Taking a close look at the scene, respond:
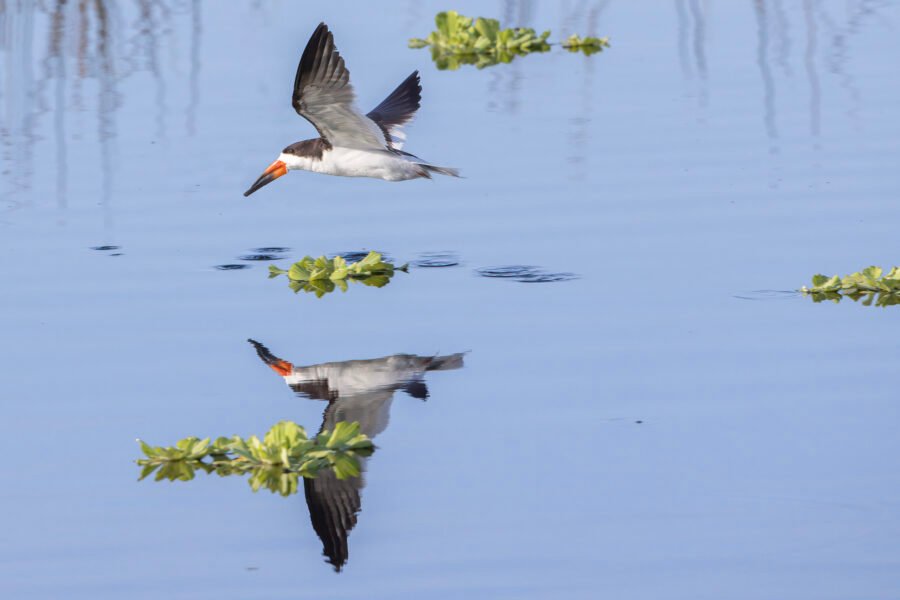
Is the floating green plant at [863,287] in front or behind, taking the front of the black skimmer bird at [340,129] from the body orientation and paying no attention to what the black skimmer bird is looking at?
behind

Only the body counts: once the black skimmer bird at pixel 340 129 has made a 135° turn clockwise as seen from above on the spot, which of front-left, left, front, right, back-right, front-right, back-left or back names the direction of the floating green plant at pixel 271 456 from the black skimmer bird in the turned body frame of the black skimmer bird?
back-right

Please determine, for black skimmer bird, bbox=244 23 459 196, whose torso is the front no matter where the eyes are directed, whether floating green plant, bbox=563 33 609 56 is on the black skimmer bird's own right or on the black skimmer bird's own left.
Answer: on the black skimmer bird's own right

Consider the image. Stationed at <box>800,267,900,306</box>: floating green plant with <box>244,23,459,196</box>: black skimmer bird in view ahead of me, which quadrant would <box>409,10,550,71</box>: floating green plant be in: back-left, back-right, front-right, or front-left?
front-right

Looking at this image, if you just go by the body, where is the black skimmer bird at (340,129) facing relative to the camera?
to the viewer's left

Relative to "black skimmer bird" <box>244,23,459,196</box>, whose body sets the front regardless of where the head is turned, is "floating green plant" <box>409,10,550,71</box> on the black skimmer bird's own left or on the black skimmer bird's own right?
on the black skimmer bird's own right
